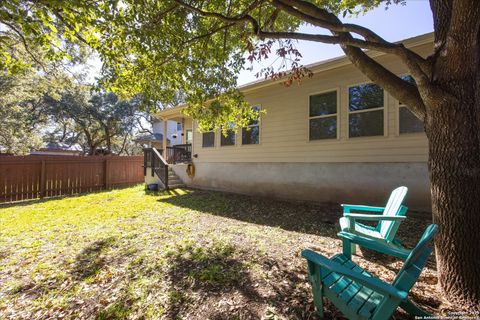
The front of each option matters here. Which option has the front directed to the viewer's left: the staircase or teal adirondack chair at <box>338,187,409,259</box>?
the teal adirondack chair

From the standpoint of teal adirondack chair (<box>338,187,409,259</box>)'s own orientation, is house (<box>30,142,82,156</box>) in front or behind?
in front

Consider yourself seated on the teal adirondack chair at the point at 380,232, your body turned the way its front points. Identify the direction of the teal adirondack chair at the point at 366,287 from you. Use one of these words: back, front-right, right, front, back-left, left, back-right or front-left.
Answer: left

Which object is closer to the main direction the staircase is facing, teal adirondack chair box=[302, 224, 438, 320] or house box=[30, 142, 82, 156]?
the teal adirondack chair

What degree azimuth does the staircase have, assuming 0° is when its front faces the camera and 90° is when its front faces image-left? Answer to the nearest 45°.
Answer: approximately 315°

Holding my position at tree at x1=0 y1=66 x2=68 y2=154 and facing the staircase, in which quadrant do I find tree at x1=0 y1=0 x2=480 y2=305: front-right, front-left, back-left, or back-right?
front-right

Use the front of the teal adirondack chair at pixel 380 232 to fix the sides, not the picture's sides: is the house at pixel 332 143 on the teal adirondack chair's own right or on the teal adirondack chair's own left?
on the teal adirondack chair's own right

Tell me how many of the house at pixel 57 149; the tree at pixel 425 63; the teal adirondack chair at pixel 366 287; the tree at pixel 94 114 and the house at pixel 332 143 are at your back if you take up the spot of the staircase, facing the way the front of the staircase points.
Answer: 2

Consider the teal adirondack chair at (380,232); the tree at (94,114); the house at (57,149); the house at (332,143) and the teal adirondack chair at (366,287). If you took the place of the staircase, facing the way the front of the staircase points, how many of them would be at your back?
2

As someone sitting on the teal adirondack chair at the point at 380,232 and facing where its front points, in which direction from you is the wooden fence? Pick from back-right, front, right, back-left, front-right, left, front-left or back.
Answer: front

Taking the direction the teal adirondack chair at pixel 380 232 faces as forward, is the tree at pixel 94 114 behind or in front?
in front

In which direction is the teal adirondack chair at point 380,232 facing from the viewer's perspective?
to the viewer's left

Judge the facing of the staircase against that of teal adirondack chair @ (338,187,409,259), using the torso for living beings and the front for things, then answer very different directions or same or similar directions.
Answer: very different directions

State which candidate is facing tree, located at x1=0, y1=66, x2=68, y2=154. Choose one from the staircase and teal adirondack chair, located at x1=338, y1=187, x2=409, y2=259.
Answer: the teal adirondack chair

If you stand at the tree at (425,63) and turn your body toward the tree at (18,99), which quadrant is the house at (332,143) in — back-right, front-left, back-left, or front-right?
front-right

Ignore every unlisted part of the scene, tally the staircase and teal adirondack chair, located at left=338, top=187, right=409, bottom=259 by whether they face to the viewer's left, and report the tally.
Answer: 1
